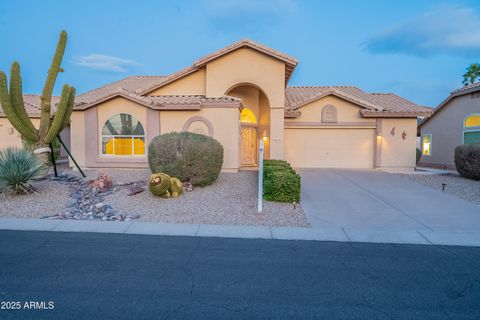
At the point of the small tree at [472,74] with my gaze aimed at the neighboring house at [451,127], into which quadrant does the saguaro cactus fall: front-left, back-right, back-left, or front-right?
front-right

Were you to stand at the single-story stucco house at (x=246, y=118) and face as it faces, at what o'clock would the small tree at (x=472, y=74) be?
The small tree is roughly at 8 o'clock from the single-story stucco house.

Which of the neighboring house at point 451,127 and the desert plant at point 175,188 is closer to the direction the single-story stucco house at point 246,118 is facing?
the desert plant

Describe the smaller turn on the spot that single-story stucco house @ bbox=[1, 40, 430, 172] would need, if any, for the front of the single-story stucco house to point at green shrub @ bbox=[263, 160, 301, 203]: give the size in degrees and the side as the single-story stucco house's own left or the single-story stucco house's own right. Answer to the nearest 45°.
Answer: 0° — it already faces it

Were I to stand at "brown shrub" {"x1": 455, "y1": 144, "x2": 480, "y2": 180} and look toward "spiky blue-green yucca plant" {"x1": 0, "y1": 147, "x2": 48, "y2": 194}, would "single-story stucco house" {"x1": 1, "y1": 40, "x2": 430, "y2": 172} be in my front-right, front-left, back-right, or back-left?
front-right

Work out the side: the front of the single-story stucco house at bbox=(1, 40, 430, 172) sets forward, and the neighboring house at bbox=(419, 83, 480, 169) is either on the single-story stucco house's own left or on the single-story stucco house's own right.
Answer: on the single-story stucco house's own left

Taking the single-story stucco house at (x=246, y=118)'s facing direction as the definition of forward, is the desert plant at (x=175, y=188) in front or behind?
in front

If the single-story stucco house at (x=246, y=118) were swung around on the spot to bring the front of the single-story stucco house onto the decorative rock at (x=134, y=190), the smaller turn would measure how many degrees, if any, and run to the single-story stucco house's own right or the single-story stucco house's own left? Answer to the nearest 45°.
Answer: approximately 45° to the single-story stucco house's own right

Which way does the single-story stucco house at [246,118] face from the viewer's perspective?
toward the camera

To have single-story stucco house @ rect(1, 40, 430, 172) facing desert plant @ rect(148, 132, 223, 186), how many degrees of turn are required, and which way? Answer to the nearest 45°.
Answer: approximately 45° to its right

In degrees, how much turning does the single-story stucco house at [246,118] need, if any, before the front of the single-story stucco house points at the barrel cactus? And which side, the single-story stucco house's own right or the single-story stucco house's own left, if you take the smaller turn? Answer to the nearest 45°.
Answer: approximately 45° to the single-story stucco house's own right
